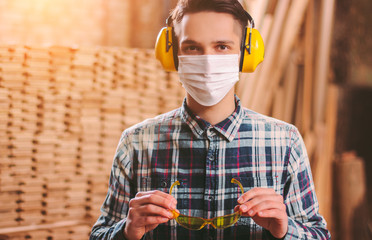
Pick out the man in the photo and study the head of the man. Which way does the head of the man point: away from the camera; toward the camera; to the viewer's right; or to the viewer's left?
toward the camera

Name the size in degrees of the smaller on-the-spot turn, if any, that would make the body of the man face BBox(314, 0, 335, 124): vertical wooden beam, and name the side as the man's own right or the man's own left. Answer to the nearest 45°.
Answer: approximately 135° to the man's own left

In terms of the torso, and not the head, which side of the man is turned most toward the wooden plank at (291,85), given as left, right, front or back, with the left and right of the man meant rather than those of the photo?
back

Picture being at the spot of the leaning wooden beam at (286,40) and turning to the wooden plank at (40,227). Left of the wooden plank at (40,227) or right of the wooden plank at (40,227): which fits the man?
left

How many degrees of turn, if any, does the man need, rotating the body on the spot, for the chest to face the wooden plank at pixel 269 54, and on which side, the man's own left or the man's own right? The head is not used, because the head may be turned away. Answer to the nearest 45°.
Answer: approximately 180°

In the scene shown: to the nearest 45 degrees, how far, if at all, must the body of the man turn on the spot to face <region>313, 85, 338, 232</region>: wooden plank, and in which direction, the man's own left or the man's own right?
approximately 135° to the man's own left

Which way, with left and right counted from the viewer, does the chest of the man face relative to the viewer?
facing the viewer

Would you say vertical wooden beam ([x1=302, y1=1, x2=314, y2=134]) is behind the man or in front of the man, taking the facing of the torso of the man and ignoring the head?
behind
